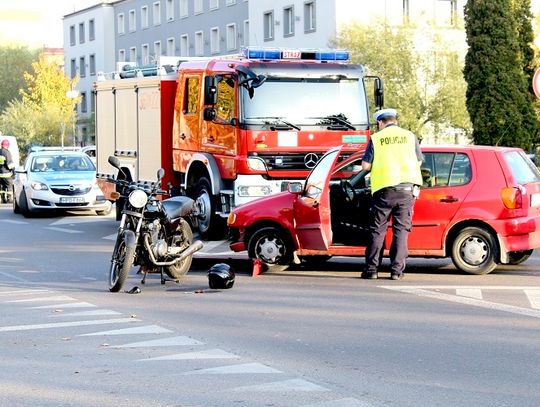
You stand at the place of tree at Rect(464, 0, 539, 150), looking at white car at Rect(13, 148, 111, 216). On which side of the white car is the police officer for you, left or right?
left

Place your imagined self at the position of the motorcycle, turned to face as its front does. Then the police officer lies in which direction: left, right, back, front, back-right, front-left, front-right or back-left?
back-left

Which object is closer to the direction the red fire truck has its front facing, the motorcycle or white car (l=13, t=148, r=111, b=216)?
the motorcycle

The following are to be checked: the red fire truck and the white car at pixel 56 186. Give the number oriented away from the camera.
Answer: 0

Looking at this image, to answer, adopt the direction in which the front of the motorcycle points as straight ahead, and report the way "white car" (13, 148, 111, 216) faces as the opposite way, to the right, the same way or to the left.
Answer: to the left

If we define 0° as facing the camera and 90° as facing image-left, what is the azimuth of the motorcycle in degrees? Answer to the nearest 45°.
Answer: approximately 45°

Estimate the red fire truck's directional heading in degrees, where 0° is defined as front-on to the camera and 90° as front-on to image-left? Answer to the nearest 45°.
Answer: approximately 315°

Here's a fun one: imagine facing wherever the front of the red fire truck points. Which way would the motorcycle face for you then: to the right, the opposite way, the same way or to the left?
to the right

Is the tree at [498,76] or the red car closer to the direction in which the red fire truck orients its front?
the red car

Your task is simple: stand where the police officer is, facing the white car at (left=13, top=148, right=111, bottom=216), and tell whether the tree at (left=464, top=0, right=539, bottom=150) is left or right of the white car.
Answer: right

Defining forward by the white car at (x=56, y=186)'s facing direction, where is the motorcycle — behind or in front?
in front

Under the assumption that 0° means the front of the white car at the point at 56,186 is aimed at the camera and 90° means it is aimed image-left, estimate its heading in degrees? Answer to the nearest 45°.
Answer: approximately 315°

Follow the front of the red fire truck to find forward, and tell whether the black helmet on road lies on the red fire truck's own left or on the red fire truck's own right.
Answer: on the red fire truck's own right

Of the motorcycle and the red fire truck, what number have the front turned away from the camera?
0
